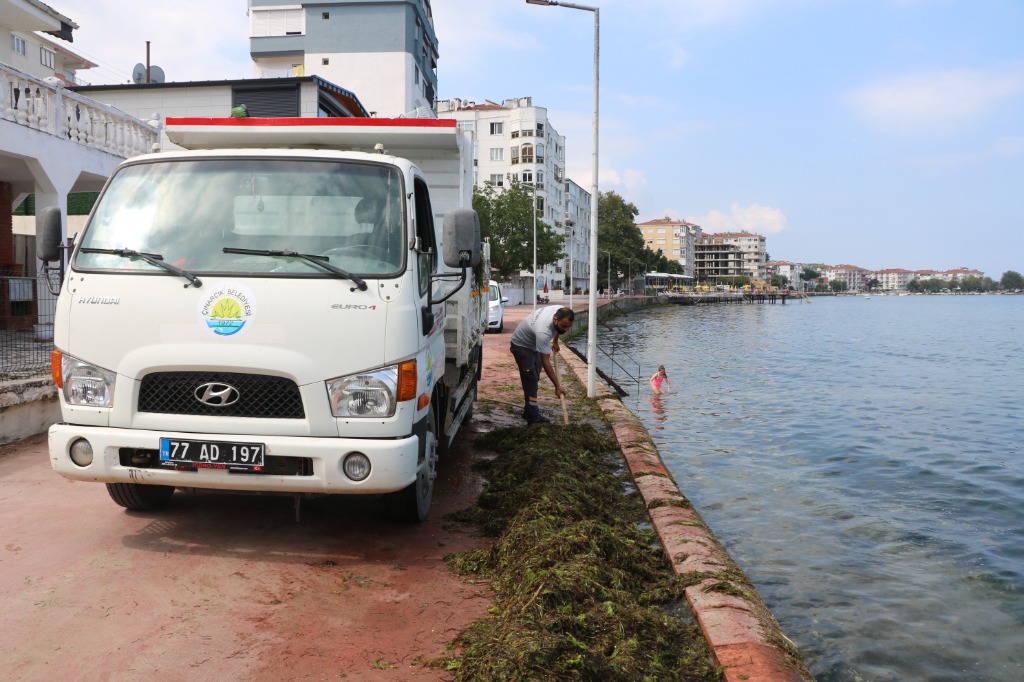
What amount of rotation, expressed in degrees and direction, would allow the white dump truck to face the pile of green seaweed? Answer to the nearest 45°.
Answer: approximately 45° to its left

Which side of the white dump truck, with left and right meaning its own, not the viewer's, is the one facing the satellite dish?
back

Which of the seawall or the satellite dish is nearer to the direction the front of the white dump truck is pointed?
the seawall

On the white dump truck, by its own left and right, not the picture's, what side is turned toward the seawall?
left

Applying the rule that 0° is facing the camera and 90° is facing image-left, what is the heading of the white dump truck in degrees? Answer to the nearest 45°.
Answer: approximately 0°

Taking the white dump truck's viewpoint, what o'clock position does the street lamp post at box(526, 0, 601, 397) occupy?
The street lamp post is roughly at 7 o'clock from the white dump truck.

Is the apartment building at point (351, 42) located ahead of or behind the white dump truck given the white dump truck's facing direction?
behind

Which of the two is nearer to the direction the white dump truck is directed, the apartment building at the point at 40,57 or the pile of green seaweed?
the pile of green seaweed
